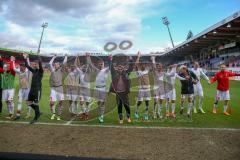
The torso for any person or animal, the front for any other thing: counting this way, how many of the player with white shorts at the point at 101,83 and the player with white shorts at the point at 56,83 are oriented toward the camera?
2

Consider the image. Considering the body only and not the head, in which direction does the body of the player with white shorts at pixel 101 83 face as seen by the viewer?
toward the camera

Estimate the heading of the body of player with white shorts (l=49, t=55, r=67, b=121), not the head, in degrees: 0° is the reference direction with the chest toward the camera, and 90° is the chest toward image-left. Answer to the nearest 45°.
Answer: approximately 0°

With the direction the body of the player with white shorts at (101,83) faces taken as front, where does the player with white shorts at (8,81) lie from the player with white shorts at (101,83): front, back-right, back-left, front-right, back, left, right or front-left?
right

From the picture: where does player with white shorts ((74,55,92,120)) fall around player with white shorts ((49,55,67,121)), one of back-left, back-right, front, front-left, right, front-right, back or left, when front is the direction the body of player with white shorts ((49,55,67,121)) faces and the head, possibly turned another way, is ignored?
left

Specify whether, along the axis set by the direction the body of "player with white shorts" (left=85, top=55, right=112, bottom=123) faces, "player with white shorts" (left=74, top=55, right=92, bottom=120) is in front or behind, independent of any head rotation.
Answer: behind

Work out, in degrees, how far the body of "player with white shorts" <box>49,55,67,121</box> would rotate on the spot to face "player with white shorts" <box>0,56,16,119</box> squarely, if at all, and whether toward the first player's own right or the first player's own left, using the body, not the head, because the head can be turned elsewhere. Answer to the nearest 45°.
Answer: approximately 90° to the first player's own right

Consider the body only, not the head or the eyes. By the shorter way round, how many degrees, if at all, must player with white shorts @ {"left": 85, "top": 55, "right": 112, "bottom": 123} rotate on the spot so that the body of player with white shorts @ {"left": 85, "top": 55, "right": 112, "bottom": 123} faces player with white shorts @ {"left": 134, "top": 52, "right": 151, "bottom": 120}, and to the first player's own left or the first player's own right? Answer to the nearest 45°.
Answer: approximately 90° to the first player's own left

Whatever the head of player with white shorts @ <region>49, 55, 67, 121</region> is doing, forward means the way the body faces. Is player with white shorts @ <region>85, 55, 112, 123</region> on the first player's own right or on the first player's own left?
on the first player's own left
